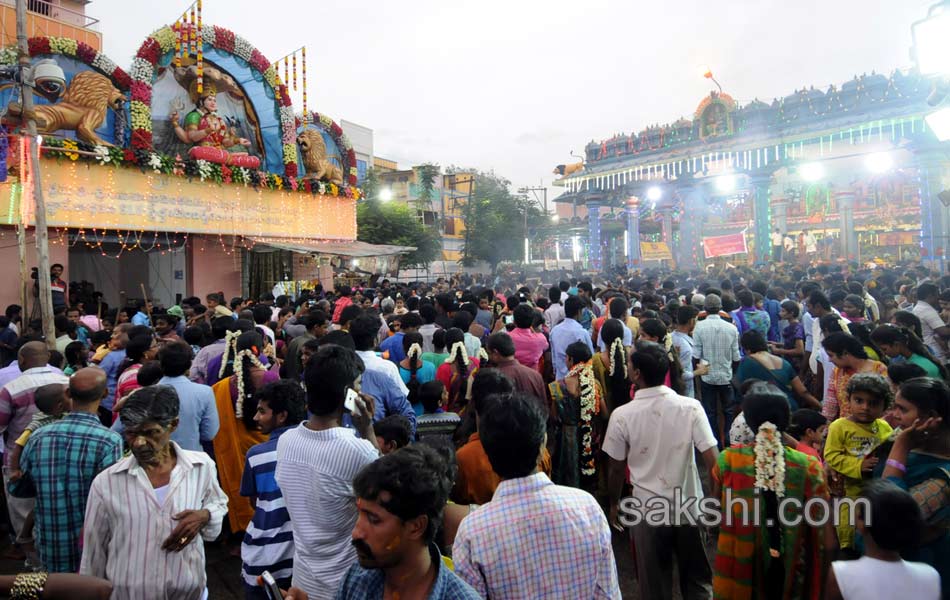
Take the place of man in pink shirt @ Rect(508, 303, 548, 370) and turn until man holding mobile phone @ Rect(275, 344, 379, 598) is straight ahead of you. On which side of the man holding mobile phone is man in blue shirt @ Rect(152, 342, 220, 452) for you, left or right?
right

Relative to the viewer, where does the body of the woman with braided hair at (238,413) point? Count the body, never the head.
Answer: away from the camera

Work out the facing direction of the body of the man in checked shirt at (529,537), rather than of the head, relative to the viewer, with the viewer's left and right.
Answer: facing away from the viewer

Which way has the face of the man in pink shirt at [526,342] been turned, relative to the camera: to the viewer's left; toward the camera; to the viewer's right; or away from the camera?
away from the camera

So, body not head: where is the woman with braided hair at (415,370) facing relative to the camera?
away from the camera

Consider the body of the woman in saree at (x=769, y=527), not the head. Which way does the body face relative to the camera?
away from the camera

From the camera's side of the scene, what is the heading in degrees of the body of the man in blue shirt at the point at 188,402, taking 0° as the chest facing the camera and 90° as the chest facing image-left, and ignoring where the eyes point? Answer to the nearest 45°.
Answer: approximately 180°

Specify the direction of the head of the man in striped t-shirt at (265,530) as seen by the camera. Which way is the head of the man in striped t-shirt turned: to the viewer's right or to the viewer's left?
to the viewer's left

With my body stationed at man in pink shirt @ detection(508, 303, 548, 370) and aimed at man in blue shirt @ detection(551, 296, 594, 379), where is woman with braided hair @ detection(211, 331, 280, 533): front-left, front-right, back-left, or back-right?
back-right

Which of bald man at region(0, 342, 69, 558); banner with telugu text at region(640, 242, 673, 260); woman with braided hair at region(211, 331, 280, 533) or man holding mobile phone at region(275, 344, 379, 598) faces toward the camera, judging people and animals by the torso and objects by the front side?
the banner with telugu text

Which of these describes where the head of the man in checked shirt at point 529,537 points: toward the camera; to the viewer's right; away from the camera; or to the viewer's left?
away from the camera

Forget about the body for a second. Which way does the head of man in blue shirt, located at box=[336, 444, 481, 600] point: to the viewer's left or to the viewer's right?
to the viewer's left

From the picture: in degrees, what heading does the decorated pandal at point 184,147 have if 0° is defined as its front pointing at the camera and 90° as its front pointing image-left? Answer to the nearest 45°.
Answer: approximately 315°
